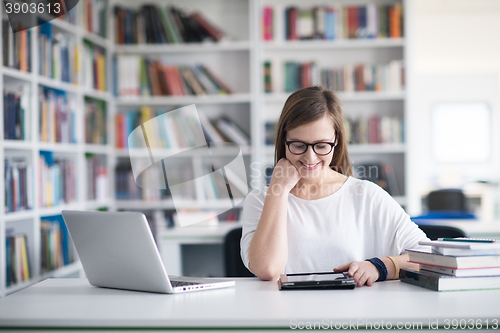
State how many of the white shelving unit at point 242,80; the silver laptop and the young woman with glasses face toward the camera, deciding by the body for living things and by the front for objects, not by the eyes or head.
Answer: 2

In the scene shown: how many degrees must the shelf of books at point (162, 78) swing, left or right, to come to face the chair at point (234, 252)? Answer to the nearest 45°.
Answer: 0° — it already faces it

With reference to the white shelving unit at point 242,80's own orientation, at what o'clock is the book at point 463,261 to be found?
The book is roughly at 12 o'clock from the white shelving unit.

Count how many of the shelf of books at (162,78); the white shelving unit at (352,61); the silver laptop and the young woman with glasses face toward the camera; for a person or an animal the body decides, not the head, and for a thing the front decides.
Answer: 3

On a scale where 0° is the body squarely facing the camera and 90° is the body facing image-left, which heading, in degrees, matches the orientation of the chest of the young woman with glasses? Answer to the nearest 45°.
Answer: approximately 0°

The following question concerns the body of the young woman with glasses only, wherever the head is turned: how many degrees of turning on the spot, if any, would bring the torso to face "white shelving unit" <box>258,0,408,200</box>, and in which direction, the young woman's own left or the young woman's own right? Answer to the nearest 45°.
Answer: approximately 180°

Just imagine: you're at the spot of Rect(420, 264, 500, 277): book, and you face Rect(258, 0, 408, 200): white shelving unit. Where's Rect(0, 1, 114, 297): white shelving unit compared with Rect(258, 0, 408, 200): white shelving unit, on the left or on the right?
left

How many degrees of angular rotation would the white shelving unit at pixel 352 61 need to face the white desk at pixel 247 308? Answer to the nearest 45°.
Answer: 0° — it already faces it

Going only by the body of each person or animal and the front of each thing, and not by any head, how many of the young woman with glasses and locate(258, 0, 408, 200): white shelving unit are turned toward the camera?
2

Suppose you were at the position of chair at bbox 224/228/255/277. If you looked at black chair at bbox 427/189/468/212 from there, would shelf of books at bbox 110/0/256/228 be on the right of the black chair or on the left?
left
